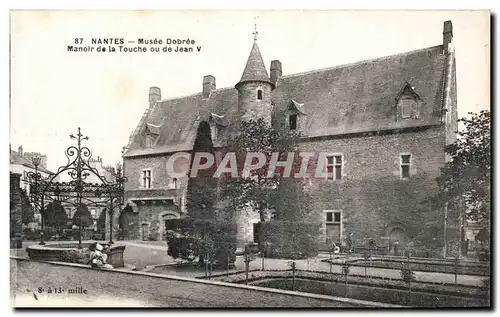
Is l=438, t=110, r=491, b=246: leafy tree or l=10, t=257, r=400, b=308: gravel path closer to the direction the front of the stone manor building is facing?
the gravel path

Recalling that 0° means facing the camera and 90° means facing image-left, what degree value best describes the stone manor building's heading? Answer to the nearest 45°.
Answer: approximately 45°

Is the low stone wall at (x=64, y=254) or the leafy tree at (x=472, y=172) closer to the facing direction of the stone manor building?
the low stone wall

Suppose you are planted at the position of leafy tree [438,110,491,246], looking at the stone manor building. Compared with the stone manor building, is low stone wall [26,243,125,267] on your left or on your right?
left

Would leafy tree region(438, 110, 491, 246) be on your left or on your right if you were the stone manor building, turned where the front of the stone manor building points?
on your left

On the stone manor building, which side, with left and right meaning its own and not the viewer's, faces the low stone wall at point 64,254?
front
